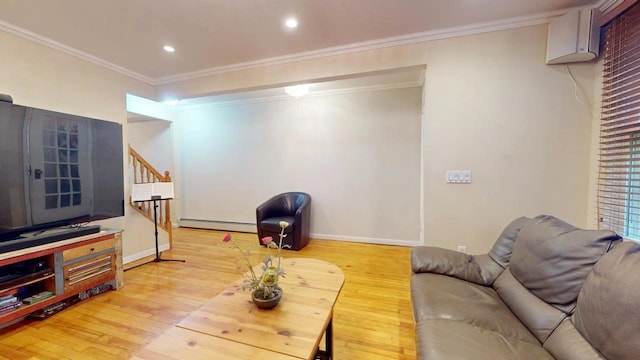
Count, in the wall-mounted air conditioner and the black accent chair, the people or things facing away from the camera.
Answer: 0

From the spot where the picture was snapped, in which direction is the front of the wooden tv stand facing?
facing the viewer and to the right of the viewer

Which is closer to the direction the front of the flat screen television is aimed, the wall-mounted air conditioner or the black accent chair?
the wall-mounted air conditioner

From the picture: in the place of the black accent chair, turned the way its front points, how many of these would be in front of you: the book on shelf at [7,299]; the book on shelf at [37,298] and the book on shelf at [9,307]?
3

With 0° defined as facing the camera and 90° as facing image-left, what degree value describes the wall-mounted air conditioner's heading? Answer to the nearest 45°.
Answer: approximately 45°

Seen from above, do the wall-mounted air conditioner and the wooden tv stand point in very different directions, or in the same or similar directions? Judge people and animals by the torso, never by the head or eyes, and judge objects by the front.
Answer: very different directions

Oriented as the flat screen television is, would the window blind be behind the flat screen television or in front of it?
in front

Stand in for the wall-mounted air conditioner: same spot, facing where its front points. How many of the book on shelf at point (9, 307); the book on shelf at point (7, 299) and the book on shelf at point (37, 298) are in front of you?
3

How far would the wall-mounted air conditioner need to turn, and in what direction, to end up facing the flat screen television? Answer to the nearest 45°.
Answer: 0° — it already faces it

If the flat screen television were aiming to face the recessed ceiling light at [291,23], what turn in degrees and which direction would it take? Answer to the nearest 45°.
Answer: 0° — it already faces it

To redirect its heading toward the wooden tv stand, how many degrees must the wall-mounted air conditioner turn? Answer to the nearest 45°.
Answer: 0° — it already faces it

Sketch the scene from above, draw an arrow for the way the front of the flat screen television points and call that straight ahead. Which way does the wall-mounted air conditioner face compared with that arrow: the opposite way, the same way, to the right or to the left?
the opposite way

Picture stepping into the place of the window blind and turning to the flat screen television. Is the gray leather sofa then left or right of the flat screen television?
left

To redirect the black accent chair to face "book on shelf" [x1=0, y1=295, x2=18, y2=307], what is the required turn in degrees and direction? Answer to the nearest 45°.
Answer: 0° — it already faces it
